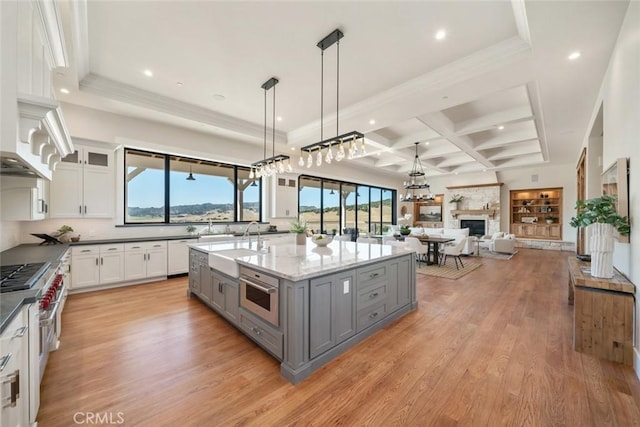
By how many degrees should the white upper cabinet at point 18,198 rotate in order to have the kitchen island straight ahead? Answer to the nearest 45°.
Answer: approximately 45° to its right

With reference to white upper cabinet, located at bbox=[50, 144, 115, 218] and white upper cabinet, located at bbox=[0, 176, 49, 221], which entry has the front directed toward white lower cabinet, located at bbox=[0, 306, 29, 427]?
white upper cabinet, located at bbox=[50, 144, 115, 218]

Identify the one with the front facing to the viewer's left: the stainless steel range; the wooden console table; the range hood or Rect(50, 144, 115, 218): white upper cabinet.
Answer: the wooden console table

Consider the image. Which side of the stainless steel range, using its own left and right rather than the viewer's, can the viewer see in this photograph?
right

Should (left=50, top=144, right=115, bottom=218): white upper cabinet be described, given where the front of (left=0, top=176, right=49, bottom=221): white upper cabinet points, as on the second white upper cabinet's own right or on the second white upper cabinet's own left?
on the second white upper cabinet's own left

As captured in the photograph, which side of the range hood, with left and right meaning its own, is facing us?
right

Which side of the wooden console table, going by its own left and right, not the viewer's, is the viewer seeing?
left

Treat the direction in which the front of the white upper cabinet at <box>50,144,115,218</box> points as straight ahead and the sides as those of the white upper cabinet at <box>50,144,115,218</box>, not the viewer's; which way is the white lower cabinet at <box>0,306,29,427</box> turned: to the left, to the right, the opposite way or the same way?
to the left

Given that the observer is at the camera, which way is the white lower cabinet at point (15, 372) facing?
facing to the right of the viewer

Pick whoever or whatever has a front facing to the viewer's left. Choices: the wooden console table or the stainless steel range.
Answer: the wooden console table

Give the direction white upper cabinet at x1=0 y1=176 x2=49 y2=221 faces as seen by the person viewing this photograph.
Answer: facing to the right of the viewer
